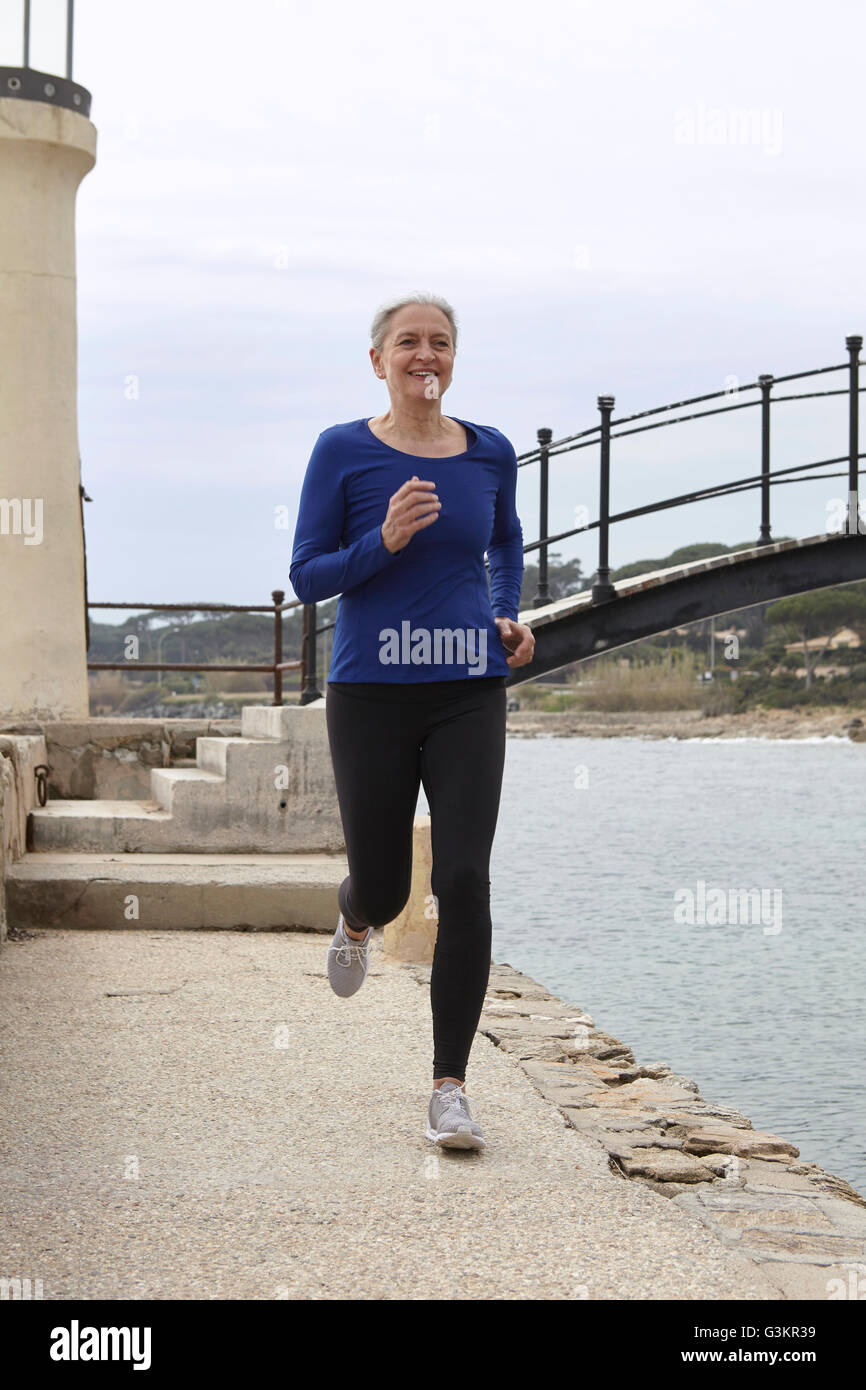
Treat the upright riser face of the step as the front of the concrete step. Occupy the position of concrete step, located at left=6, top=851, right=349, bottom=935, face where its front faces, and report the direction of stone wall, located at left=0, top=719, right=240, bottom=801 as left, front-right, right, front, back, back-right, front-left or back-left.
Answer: back

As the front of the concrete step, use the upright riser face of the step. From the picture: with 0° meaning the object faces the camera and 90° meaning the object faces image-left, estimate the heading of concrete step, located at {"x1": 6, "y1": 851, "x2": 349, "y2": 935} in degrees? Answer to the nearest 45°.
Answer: approximately 0°

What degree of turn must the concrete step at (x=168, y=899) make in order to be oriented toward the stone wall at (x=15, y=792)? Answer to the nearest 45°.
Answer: approximately 135° to its right

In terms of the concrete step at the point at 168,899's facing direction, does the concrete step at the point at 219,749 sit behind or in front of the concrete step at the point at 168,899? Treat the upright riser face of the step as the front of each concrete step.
behind

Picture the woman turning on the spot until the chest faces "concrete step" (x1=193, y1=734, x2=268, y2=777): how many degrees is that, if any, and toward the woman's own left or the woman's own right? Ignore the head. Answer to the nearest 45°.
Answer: approximately 180°

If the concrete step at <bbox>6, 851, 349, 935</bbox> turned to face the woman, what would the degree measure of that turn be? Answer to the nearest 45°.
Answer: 0° — it already faces them

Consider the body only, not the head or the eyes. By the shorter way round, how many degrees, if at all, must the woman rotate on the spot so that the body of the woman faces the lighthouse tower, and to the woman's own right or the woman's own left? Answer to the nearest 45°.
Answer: approximately 180°

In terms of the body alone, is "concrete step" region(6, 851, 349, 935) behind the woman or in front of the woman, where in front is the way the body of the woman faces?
behind

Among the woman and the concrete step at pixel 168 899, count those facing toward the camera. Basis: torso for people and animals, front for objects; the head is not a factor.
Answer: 2

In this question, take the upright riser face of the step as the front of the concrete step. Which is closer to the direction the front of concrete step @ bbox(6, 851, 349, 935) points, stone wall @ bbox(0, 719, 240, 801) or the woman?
the woman

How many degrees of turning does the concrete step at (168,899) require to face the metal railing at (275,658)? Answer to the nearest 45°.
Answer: approximately 180°
